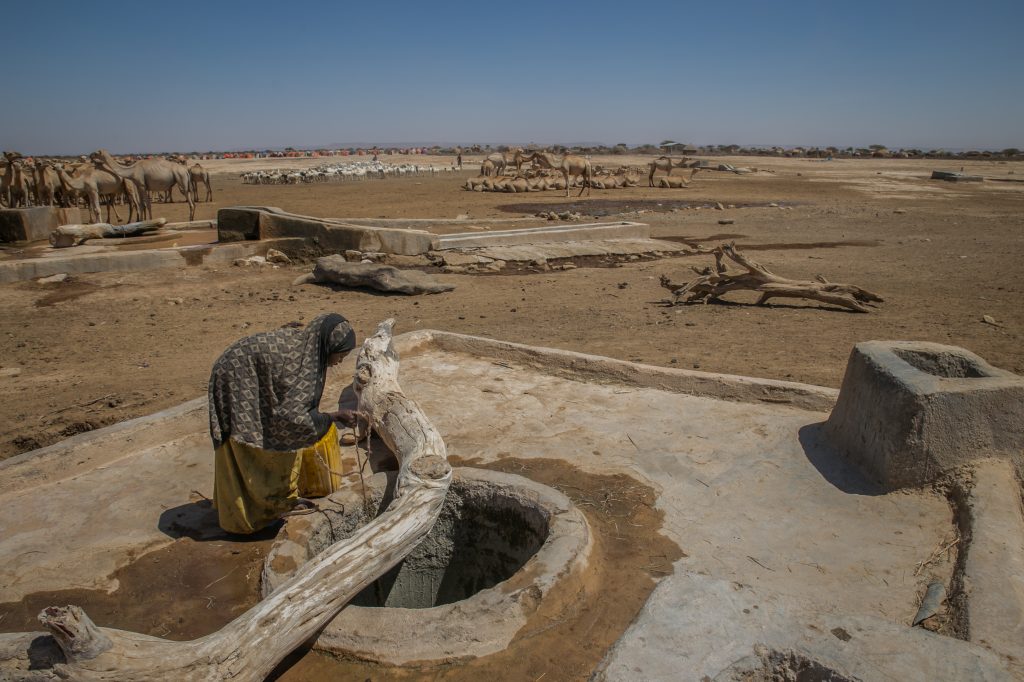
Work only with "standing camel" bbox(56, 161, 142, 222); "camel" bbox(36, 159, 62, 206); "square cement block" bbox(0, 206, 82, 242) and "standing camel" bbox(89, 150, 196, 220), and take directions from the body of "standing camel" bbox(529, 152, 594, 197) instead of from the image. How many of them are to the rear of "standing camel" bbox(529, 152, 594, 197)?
0

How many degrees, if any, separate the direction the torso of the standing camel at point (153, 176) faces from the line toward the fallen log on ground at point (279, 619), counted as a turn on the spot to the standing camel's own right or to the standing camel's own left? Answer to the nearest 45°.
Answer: approximately 90° to the standing camel's own left

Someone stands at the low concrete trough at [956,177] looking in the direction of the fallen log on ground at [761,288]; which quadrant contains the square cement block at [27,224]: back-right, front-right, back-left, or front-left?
front-right

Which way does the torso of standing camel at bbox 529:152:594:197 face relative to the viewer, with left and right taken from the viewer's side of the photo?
facing to the left of the viewer

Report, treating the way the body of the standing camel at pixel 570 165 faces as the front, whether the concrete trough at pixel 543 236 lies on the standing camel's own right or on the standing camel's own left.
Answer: on the standing camel's own left

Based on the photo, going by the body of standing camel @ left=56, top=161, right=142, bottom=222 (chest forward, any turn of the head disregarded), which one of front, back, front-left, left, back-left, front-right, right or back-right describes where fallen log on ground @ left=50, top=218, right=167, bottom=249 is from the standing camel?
left

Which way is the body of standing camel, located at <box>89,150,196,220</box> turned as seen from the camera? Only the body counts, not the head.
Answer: to the viewer's left

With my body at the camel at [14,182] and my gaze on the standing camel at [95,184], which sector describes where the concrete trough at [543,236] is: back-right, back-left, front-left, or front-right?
front-right

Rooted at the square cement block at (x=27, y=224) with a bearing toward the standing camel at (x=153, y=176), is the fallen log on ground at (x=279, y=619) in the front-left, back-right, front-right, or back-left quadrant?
back-right

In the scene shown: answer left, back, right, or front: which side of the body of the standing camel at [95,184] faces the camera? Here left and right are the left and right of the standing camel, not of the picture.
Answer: left

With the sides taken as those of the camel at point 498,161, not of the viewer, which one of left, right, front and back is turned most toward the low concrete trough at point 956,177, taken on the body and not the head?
back

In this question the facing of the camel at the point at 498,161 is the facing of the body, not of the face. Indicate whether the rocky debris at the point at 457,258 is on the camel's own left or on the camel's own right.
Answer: on the camel's own left

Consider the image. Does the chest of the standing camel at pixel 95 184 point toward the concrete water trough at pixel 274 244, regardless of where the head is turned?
no

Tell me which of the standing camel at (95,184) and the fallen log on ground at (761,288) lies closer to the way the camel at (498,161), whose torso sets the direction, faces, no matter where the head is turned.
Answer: the standing camel

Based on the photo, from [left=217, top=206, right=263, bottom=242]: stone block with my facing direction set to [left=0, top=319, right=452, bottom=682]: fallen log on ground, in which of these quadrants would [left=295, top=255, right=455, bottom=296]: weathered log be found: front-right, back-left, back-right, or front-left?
front-left

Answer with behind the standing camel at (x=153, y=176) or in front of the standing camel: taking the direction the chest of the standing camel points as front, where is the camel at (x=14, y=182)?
in front

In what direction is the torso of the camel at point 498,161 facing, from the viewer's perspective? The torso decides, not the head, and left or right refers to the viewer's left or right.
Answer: facing to the left of the viewer

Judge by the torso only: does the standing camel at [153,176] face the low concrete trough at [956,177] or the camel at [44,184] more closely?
the camel
